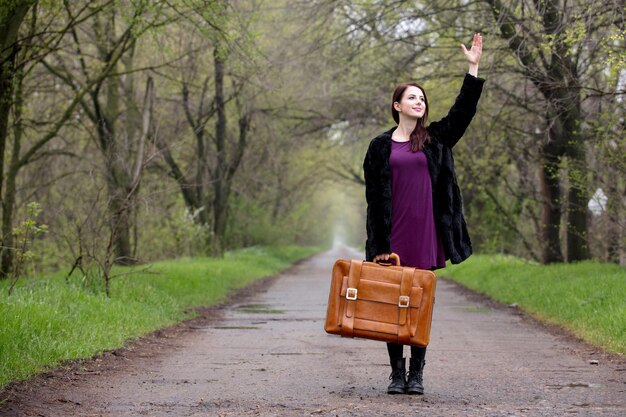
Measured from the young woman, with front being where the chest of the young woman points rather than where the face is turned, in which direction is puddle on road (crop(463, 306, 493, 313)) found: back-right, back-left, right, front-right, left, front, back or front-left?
back

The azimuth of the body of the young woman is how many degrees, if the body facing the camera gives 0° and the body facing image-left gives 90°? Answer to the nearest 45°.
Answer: approximately 0°

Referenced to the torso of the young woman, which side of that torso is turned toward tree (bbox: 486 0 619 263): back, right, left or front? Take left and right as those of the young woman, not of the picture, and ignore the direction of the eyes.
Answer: back

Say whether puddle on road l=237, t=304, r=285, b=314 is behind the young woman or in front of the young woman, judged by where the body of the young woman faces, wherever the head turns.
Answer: behind
